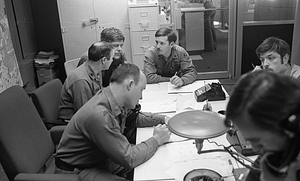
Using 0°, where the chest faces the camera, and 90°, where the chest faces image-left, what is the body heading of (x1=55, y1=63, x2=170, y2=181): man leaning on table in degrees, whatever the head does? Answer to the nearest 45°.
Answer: approximately 270°

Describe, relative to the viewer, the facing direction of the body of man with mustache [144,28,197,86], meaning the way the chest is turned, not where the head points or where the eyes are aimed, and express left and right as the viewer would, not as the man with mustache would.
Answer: facing the viewer and to the left of the viewer

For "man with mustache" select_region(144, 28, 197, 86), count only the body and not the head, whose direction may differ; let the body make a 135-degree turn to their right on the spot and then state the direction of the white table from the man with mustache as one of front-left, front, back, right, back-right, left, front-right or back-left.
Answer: back

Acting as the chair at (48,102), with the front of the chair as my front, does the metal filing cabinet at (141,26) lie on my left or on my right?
on my left

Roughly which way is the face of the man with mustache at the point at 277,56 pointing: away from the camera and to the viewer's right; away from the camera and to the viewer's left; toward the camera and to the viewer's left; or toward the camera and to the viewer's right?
toward the camera and to the viewer's left

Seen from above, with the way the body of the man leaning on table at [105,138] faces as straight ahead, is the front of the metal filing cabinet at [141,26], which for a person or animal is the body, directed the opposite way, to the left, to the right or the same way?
to the right

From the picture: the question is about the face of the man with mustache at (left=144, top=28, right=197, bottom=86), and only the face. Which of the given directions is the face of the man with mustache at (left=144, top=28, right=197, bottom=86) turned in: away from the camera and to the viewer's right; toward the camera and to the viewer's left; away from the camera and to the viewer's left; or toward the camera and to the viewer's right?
toward the camera and to the viewer's left

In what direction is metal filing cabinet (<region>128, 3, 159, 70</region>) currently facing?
toward the camera

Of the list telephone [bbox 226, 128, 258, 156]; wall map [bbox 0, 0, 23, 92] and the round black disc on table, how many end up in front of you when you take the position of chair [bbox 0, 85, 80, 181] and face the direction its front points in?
2
